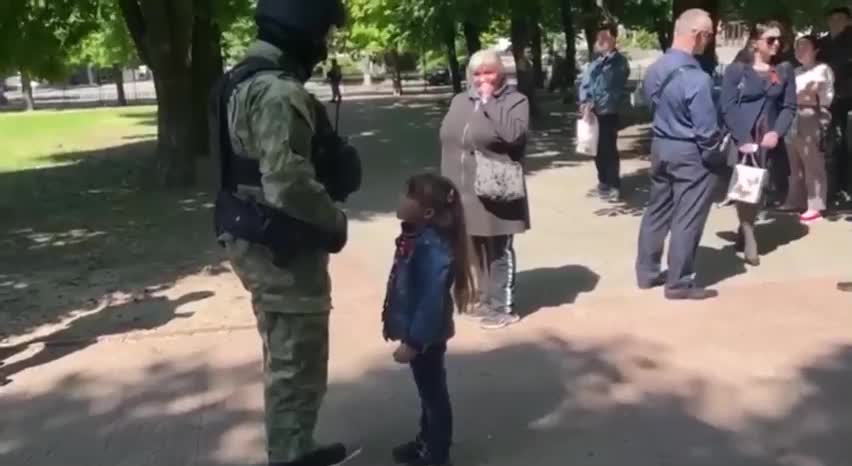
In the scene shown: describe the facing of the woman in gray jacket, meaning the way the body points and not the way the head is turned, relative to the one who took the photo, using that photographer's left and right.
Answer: facing the viewer and to the left of the viewer

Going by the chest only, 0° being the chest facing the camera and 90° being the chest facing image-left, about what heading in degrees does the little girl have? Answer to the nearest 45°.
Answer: approximately 90°

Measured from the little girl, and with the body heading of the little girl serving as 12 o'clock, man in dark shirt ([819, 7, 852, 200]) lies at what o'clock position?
The man in dark shirt is roughly at 4 o'clock from the little girl.

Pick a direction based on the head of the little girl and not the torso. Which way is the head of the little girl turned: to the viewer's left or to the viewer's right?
to the viewer's left

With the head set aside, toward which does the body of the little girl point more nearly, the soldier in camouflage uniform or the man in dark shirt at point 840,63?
the soldier in camouflage uniform

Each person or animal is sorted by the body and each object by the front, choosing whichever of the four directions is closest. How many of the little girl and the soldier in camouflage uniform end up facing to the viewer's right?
1

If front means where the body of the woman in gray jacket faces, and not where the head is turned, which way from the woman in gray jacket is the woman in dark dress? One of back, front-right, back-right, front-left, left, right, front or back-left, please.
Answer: back

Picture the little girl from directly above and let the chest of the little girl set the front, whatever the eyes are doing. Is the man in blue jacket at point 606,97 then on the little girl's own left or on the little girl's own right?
on the little girl's own right

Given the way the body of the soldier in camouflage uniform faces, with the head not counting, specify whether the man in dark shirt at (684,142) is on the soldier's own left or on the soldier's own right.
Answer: on the soldier's own left

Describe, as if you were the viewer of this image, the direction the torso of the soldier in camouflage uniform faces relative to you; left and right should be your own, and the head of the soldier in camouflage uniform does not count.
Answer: facing to the right of the viewer

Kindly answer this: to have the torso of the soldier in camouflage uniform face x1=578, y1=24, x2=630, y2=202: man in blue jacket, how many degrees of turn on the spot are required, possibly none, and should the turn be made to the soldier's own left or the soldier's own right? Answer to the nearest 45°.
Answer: approximately 45° to the soldier's own left

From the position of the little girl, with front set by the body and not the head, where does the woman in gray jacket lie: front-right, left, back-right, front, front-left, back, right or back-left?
right
